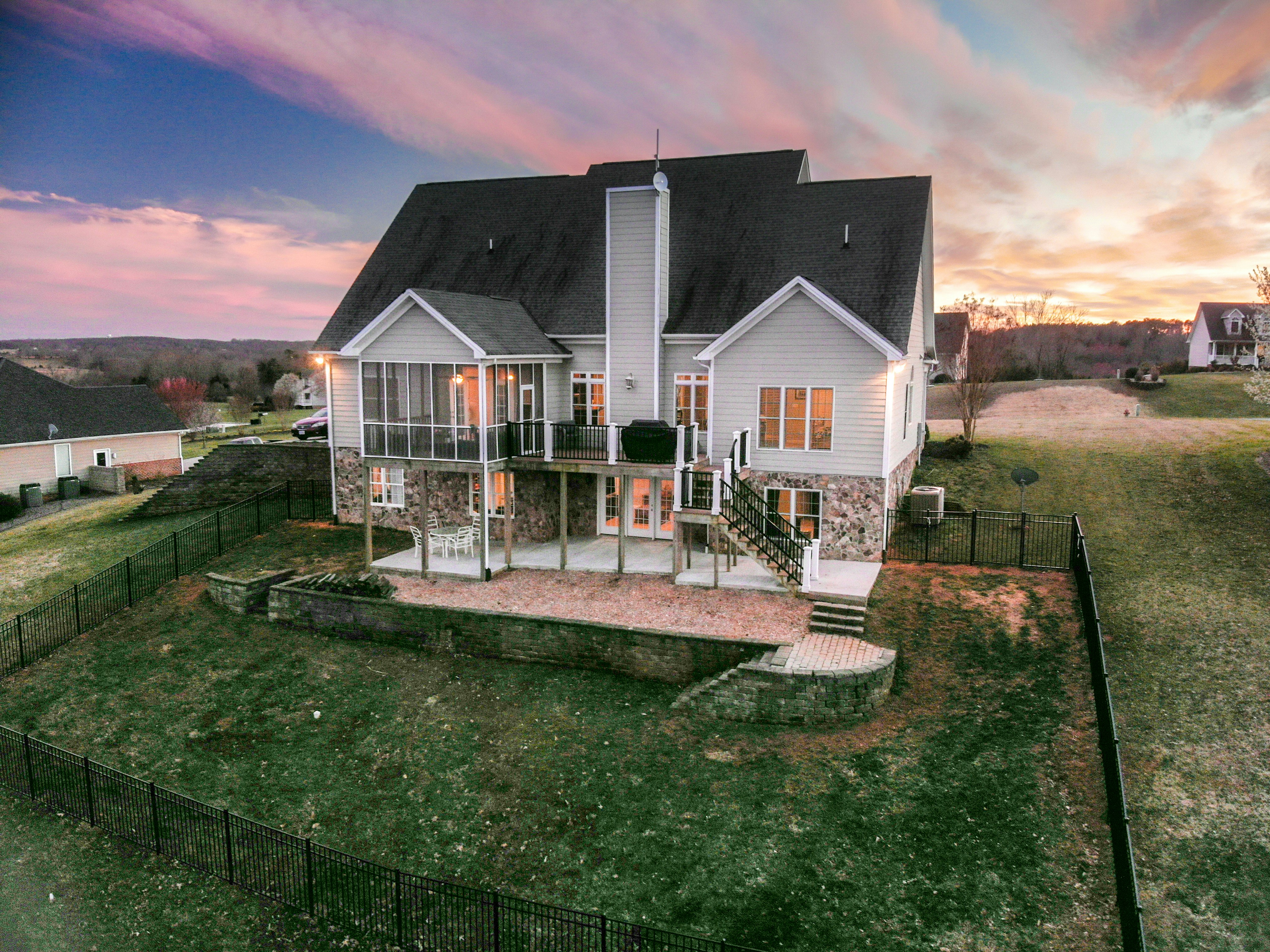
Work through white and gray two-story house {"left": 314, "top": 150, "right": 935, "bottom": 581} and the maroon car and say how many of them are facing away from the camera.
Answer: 1

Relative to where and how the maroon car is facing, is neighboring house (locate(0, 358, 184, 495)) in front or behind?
in front

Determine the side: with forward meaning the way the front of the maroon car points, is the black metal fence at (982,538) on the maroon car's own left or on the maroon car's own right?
on the maroon car's own left

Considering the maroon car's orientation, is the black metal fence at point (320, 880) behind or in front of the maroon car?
in front

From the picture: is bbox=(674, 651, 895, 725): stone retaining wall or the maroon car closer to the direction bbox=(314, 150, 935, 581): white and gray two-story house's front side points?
the maroon car

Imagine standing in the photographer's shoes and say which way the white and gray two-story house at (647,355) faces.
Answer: facing away from the viewer

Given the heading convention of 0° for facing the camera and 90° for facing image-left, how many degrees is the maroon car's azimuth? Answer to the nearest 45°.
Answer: approximately 45°

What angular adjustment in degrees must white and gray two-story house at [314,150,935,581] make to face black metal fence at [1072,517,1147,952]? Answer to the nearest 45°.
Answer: approximately 135° to its right

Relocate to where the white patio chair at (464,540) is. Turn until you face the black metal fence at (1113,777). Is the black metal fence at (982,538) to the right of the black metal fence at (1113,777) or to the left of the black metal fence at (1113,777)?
left

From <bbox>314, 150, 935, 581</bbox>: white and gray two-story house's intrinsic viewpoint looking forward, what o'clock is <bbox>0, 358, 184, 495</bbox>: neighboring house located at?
The neighboring house is roughly at 10 o'clock from the white and gray two-story house.

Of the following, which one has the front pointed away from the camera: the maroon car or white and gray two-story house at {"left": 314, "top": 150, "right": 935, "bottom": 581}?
the white and gray two-story house
